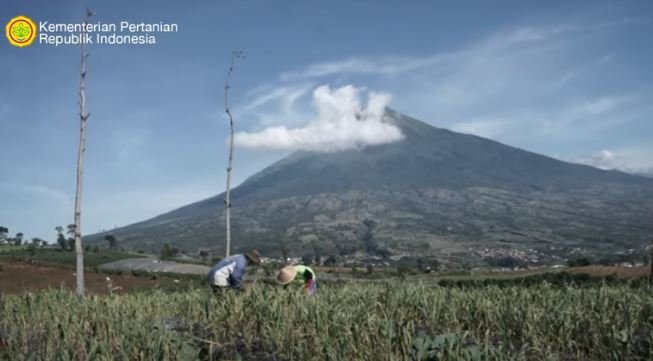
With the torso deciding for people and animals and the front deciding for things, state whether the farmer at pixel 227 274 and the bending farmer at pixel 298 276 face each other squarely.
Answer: yes

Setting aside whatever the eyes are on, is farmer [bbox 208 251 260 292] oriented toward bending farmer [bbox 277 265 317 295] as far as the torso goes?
yes

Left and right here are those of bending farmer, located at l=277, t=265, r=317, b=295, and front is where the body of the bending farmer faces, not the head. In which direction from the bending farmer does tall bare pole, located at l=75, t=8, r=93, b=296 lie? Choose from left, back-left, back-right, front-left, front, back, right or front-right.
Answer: front-right

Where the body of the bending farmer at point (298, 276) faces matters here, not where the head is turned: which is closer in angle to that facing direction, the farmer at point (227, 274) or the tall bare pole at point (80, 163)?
the farmer

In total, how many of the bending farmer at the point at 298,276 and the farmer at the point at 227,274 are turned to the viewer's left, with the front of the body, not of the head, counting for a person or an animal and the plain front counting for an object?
1

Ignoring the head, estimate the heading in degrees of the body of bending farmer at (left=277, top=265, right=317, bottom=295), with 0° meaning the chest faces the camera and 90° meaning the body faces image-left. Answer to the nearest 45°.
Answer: approximately 90°

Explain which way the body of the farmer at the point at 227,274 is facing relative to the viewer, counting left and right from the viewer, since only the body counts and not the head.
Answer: facing to the right of the viewer

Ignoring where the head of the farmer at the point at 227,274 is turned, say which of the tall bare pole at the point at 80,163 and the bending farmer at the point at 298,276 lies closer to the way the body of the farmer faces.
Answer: the bending farmer

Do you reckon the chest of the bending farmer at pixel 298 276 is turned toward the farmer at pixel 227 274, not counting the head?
yes

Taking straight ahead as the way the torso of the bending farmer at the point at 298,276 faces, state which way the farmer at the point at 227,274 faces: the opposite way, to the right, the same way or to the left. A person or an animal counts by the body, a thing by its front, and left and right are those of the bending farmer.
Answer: the opposite way
